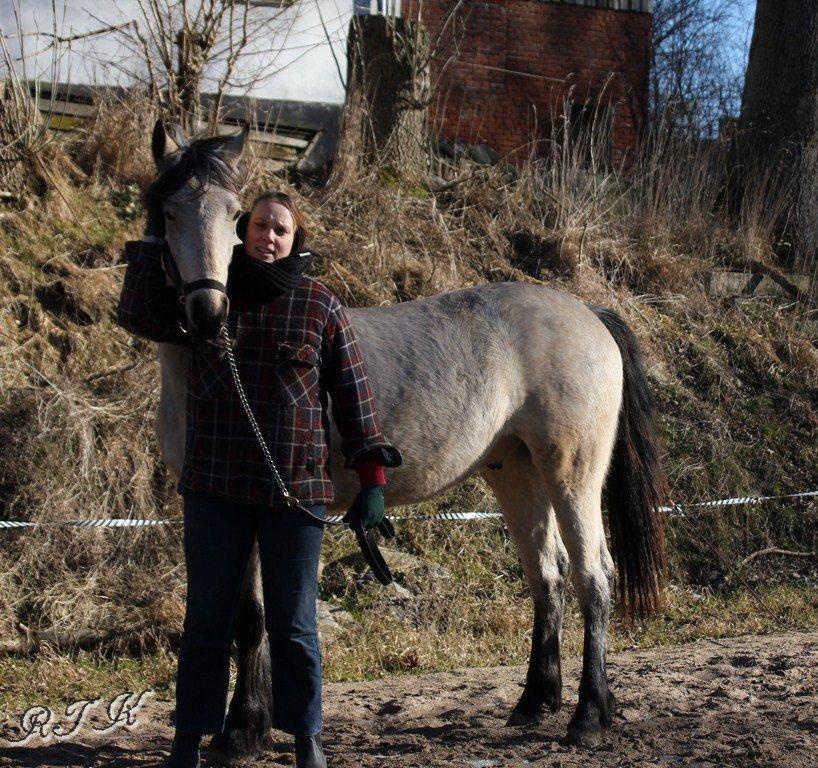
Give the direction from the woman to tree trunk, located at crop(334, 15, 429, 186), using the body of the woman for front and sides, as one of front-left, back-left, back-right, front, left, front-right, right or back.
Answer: back

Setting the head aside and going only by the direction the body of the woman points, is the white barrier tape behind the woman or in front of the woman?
behind

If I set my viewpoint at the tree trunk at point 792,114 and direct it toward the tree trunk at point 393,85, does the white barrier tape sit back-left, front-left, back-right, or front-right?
front-left

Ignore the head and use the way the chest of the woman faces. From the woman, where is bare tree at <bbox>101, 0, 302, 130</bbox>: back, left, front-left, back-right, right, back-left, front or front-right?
back

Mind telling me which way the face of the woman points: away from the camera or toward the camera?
toward the camera

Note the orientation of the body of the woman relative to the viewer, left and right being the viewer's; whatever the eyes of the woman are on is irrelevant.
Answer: facing the viewer
